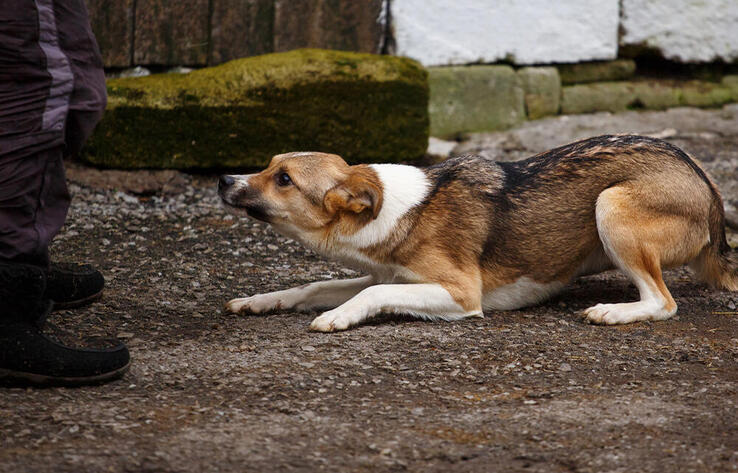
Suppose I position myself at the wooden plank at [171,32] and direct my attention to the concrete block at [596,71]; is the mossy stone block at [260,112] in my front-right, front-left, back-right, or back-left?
front-right

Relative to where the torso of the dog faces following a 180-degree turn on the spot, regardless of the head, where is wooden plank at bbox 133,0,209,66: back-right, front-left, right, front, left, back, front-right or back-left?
back-left

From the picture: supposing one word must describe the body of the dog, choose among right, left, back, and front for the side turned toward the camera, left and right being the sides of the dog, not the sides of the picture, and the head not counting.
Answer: left

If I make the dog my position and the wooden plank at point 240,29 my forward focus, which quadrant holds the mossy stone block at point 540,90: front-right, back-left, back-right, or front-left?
front-right

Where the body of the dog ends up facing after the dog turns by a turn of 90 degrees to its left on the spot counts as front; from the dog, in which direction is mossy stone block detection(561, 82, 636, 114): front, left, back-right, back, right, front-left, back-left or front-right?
back

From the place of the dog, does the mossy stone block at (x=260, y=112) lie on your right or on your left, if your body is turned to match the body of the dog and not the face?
on your right

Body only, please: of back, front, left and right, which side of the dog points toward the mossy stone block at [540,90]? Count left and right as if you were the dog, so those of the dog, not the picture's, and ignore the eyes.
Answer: right

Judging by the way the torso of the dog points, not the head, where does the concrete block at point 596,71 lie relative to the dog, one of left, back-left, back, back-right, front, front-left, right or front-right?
right

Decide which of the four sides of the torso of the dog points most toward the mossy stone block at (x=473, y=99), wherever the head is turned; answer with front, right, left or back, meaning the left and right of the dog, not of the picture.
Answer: right
